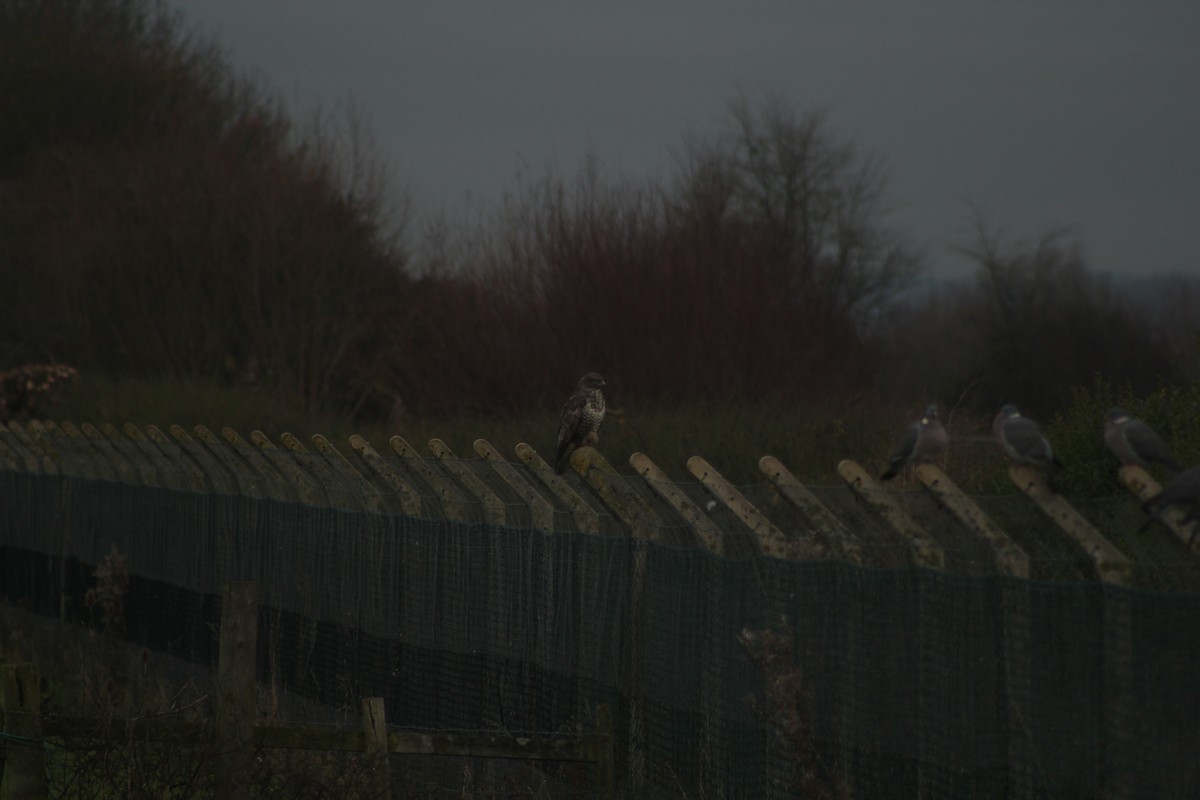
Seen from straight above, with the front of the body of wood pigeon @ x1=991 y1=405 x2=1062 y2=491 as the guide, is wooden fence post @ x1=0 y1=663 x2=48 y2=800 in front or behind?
in front

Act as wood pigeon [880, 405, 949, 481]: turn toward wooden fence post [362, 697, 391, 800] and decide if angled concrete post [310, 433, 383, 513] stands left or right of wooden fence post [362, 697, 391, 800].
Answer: right

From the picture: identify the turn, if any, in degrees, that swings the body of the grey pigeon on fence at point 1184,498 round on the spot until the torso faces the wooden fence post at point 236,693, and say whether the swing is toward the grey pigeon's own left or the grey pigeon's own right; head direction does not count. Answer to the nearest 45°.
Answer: approximately 180°

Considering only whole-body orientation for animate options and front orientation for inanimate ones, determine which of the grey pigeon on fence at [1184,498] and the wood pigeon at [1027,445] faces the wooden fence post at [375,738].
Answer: the wood pigeon

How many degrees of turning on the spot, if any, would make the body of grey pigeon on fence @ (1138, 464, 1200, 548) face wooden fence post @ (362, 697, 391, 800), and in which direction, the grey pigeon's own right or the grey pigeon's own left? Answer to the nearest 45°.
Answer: approximately 180°

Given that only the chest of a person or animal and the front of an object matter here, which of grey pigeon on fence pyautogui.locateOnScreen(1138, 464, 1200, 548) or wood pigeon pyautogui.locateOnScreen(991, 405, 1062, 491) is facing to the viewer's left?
the wood pigeon

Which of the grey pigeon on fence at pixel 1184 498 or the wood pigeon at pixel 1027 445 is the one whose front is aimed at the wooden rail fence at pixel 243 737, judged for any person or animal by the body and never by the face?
the wood pigeon

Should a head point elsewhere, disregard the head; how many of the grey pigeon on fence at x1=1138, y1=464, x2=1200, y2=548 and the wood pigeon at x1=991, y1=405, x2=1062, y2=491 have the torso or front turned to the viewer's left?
1

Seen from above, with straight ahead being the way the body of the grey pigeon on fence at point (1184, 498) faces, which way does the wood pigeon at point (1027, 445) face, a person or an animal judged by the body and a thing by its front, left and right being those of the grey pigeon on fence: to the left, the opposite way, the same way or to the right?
the opposite way

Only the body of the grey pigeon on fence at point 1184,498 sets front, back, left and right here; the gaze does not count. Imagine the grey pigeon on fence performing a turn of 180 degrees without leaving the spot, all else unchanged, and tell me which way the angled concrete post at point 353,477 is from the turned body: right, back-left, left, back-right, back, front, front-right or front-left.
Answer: front-right

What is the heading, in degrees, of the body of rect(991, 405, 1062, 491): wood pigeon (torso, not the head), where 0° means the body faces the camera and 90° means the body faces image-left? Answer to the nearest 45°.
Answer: approximately 90°

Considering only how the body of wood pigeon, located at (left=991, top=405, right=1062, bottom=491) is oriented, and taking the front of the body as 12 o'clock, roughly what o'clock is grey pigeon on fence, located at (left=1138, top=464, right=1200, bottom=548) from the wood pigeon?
The grey pigeon on fence is roughly at 8 o'clock from the wood pigeon.

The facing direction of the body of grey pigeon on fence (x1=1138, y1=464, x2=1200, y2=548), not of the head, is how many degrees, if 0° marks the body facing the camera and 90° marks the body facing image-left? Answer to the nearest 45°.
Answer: approximately 270°

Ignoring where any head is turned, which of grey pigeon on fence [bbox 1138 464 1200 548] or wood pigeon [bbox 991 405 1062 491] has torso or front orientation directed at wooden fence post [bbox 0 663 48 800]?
the wood pigeon
